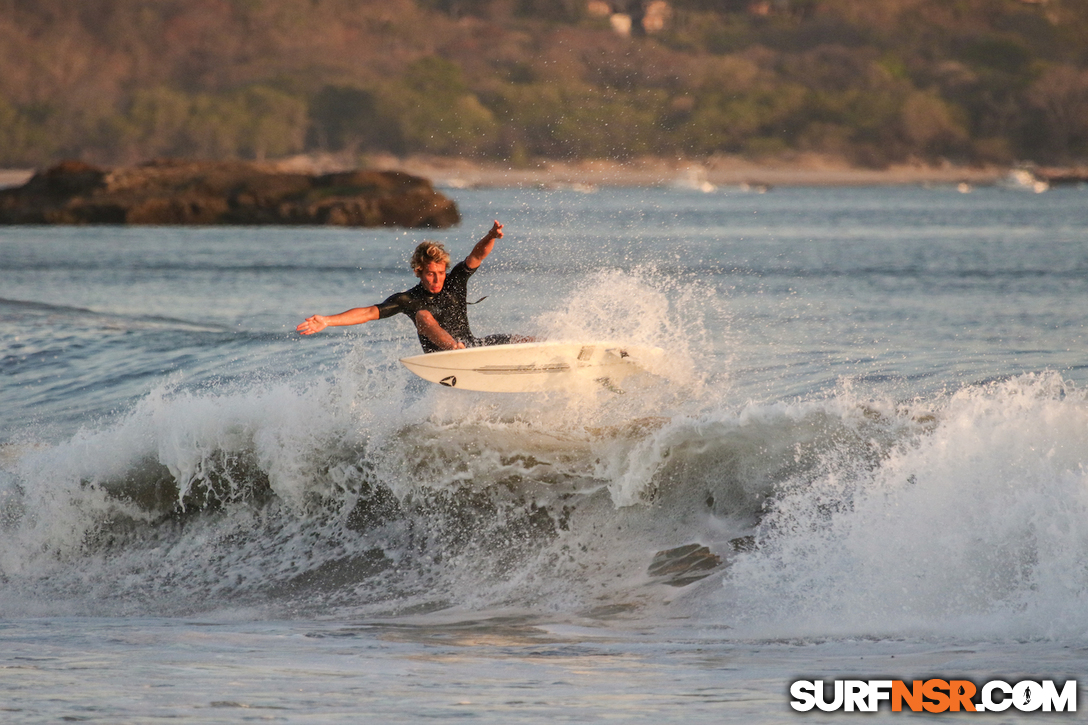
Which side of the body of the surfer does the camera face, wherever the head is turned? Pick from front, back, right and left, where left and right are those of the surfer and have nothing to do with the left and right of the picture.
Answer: front
